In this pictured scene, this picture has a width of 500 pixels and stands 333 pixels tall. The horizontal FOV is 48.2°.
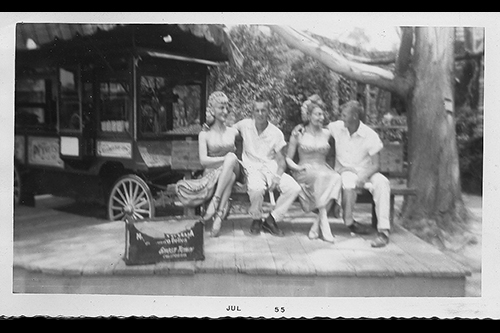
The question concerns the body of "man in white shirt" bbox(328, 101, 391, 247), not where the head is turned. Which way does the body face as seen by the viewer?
toward the camera

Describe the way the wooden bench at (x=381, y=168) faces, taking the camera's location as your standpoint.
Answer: facing the viewer

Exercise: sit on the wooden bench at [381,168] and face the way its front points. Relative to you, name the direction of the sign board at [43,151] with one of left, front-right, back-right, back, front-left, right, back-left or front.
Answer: right

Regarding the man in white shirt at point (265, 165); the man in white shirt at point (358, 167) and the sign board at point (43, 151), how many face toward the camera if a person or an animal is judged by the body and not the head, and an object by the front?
3

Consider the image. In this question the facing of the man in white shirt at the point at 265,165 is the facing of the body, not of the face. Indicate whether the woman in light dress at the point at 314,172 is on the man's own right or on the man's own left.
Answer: on the man's own left

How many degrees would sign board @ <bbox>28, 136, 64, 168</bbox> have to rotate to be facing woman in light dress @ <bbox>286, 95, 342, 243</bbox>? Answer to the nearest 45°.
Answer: approximately 90° to its left

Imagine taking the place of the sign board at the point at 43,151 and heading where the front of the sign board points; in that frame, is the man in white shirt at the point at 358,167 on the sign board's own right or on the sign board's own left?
on the sign board's own left

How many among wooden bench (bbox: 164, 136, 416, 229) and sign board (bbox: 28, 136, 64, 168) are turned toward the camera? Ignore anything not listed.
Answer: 2

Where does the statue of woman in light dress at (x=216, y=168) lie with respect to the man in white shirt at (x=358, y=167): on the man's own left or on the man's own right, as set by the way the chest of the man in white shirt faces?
on the man's own right

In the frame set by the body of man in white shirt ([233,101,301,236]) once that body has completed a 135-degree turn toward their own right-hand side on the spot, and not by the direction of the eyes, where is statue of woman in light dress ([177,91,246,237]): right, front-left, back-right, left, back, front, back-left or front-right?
front-left

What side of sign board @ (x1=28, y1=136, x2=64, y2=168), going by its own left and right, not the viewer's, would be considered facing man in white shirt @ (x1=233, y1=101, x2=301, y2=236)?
left
